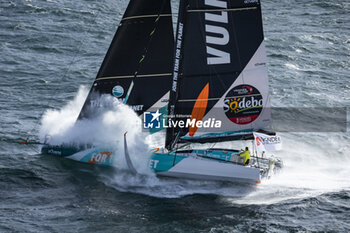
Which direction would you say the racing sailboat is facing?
to the viewer's left
